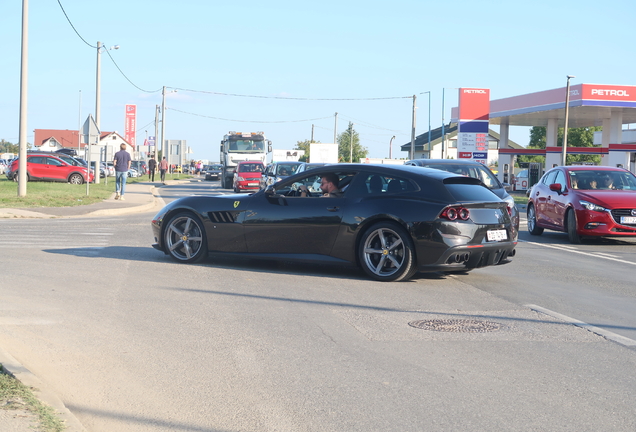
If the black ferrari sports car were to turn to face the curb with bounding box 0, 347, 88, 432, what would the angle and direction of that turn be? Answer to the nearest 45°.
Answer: approximately 90° to its left

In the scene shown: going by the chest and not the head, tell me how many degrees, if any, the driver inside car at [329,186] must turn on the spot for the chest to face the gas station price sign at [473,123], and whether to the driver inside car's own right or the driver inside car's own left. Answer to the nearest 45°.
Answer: approximately 90° to the driver inside car's own right

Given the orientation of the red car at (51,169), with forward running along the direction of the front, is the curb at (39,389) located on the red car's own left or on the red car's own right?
on the red car's own right

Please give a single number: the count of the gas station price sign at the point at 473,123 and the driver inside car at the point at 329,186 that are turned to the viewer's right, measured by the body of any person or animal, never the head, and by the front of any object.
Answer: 0

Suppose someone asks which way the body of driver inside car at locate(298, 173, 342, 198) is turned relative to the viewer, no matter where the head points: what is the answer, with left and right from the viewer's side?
facing to the left of the viewer

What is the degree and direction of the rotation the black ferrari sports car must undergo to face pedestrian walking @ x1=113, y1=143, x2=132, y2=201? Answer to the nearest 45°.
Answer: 0° — it already faces them

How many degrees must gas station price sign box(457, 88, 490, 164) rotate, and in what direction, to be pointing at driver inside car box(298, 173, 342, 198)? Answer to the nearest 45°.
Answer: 0° — it already faces them

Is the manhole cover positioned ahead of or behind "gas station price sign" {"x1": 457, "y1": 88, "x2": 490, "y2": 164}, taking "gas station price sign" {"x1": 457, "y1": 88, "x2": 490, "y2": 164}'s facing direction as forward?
ahead
